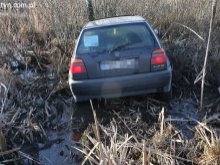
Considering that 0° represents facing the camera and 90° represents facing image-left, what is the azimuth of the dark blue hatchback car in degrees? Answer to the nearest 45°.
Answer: approximately 180°
